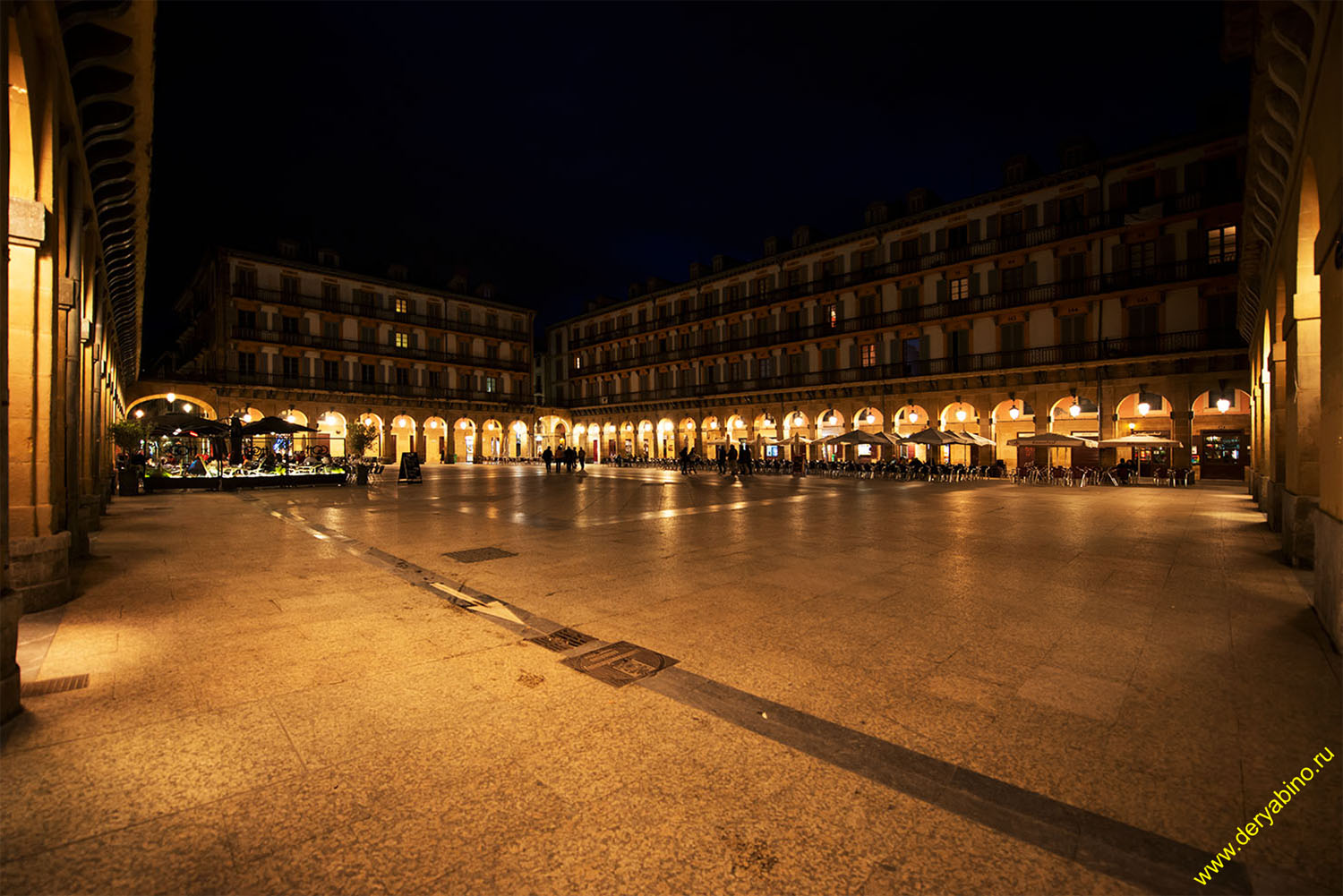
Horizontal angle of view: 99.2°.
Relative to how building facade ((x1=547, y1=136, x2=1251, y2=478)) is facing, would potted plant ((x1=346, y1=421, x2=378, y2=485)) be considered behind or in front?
in front

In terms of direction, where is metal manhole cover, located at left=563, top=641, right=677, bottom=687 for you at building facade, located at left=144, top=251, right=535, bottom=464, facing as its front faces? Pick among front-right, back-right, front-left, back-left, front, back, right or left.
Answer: front-right

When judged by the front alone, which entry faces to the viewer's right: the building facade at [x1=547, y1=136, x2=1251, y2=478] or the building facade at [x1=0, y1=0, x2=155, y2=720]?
the building facade at [x1=0, y1=0, x2=155, y2=720]

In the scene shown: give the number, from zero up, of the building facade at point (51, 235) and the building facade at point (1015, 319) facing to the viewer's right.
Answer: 1

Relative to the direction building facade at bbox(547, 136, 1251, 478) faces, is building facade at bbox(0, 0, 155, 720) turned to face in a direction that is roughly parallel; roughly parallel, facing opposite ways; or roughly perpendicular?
roughly parallel, facing opposite ways

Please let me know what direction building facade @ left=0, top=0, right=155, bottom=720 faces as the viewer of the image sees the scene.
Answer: facing to the right of the viewer

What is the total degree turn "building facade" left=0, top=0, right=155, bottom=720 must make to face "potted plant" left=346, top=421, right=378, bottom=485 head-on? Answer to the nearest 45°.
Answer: approximately 90° to its left

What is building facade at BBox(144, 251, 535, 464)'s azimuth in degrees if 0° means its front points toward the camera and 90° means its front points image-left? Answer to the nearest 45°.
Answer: approximately 315°

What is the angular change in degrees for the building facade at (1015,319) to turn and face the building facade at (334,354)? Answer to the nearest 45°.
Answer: approximately 45° to its right

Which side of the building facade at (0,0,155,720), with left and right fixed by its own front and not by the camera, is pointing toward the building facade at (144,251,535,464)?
left

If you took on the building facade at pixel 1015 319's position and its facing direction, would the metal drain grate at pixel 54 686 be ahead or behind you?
ahead

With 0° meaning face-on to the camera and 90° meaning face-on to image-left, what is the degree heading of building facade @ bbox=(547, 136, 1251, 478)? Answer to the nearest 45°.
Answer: approximately 45°

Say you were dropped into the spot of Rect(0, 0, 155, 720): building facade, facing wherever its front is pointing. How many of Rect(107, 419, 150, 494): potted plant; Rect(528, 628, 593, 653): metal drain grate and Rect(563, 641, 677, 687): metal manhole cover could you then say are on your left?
1
